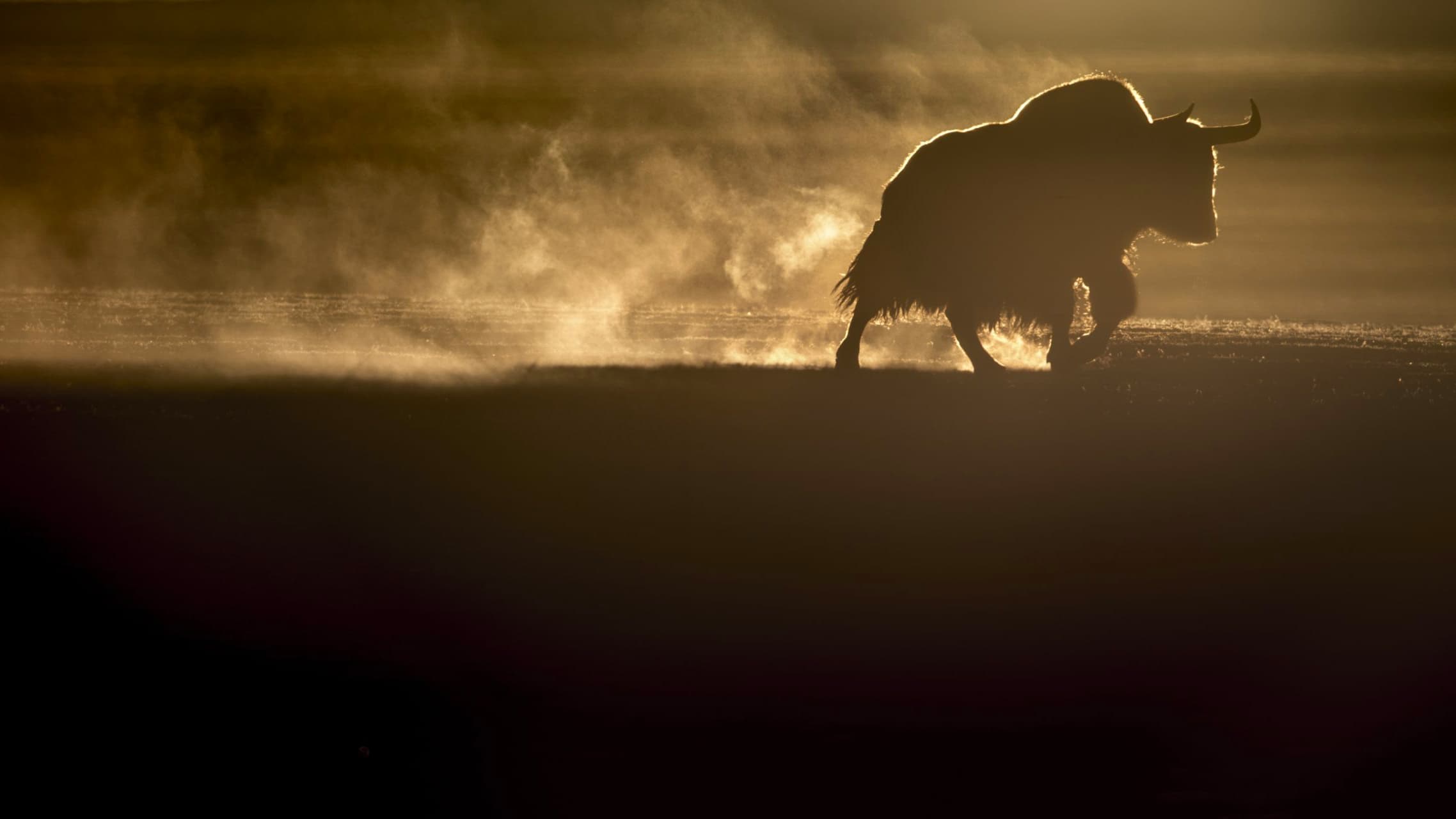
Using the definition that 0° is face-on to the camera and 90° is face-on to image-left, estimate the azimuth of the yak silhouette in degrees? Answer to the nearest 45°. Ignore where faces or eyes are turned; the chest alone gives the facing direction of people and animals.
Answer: approximately 270°
